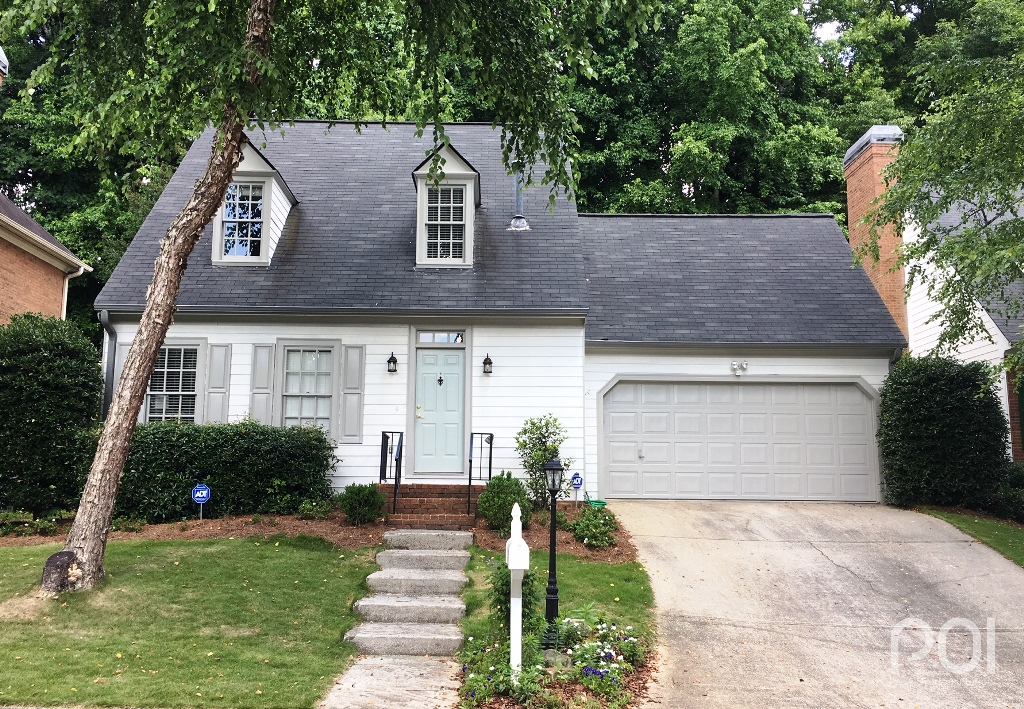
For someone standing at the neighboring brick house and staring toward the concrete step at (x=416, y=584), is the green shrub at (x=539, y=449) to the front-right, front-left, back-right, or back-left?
front-left

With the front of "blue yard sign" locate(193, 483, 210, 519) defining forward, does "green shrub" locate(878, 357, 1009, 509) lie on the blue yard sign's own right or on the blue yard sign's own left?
on the blue yard sign's own left

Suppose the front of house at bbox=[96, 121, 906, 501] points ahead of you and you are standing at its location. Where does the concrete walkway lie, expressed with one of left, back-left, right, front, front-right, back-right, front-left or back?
front

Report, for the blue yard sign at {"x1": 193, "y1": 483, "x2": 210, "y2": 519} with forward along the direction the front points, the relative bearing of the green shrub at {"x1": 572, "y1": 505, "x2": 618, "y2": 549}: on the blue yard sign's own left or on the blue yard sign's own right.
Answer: on the blue yard sign's own left

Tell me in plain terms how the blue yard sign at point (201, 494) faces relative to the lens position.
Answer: facing the viewer

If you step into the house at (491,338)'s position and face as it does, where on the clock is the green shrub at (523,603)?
The green shrub is roughly at 12 o'clock from the house.

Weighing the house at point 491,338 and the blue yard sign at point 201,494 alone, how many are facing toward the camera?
2

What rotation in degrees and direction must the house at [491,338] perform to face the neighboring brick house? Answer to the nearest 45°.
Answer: approximately 90° to its right

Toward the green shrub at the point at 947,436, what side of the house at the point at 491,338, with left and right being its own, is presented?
left

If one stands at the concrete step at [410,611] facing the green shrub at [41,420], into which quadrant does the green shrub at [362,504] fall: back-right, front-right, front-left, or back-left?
front-right

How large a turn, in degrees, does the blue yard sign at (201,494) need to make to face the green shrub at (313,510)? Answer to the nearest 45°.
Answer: approximately 90° to its left

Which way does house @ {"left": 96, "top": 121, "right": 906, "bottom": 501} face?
toward the camera

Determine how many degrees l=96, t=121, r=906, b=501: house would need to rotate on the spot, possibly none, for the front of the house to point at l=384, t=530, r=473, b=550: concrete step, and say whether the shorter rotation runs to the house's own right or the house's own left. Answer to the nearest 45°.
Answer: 0° — it already faces it

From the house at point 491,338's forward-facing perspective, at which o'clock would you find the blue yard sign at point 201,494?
The blue yard sign is roughly at 2 o'clock from the house.

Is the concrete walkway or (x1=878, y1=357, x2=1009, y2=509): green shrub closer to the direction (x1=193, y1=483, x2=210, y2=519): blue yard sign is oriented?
the concrete walkway
